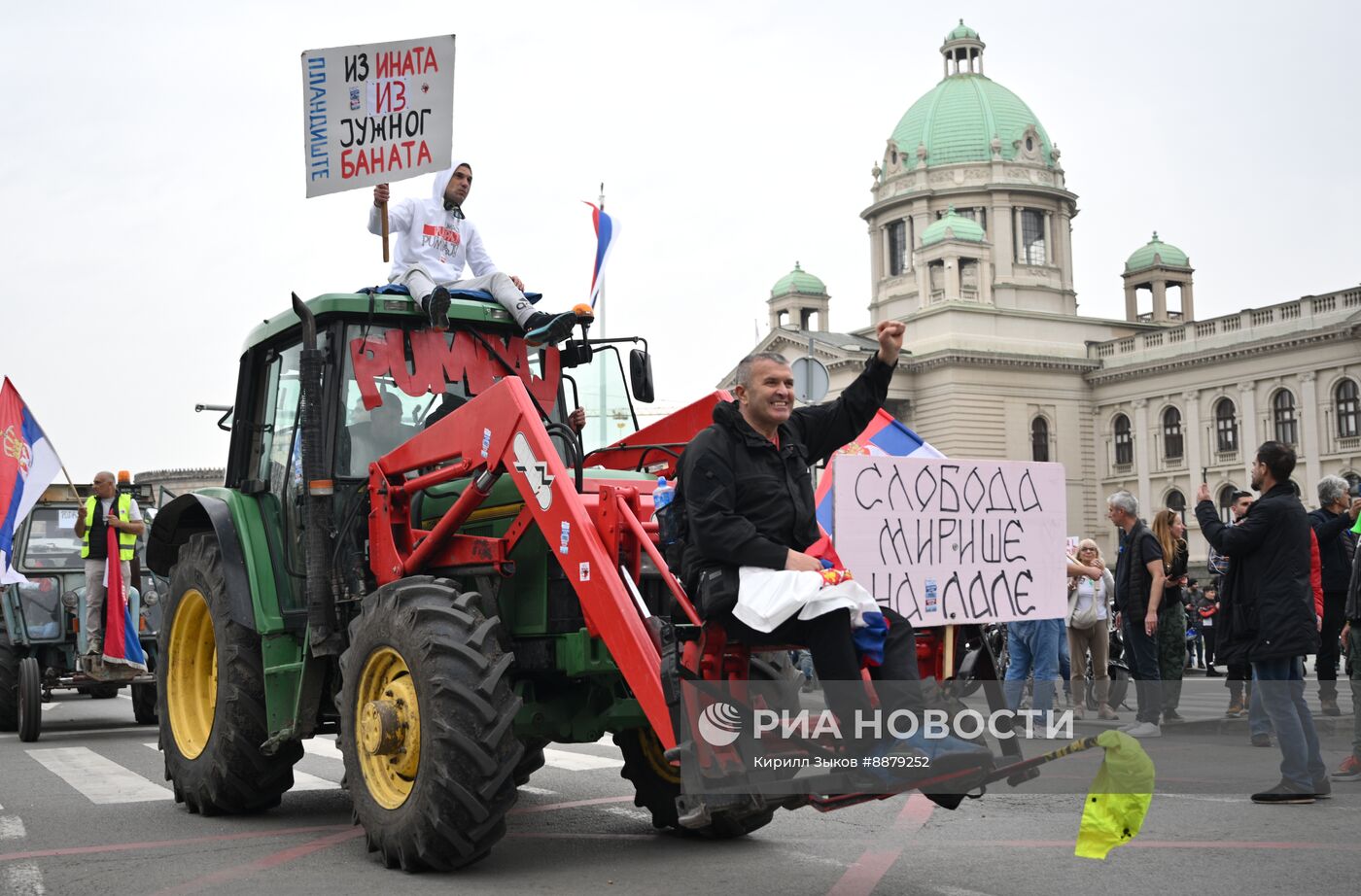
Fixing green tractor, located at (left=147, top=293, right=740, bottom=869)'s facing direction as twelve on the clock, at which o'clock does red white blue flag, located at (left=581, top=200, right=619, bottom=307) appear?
The red white blue flag is roughly at 8 o'clock from the green tractor.

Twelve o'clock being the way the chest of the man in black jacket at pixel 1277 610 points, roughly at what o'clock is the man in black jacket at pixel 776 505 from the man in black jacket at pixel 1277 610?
the man in black jacket at pixel 776 505 is roughly at 10 o'clock from the man in black jacket at pixel 1277 610.

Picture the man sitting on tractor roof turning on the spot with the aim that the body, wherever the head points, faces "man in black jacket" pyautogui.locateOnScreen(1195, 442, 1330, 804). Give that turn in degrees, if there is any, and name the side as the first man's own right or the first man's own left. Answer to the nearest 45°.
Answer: approximately 45° to the first man's own left

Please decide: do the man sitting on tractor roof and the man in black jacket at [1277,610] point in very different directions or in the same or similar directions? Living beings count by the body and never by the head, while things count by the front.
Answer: very different directions

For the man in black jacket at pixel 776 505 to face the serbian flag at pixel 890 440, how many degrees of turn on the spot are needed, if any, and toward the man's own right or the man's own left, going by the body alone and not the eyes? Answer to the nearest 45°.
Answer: approximately 135° to the man's own left

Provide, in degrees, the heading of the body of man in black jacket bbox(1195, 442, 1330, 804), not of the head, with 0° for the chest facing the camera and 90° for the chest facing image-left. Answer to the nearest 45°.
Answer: approximately 90°

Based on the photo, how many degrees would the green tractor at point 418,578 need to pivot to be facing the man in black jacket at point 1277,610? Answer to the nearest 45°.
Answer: approximately 45° to its left

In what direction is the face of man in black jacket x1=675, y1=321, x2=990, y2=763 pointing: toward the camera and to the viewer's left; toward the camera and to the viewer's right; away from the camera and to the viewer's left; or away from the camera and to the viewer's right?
toward the camera and to the viewer's right

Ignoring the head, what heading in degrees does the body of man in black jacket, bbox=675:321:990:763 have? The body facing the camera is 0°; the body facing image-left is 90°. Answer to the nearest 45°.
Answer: approximately 315°

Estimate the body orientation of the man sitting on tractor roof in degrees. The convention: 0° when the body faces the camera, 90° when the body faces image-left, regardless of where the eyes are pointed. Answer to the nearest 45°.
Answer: approximately 315°
